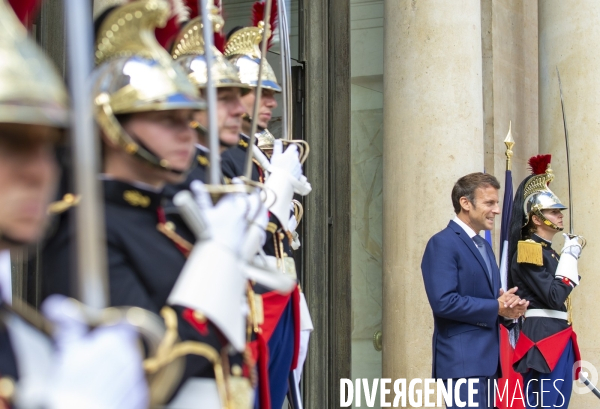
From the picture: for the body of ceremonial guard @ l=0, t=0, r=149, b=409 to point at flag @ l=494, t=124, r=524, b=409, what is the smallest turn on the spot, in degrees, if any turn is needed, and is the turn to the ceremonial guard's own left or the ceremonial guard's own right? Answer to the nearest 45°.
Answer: approximately 90° to the ceremonial guard's own left

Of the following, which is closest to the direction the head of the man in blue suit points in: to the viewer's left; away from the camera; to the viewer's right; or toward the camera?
to the viewer's right

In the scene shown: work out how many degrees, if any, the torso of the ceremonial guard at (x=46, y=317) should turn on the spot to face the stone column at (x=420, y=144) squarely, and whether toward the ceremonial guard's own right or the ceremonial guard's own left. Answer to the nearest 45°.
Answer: approximately 90° to the ceremonial guard's own left

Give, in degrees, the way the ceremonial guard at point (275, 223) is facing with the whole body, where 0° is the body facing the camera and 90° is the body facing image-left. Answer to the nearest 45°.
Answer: approximately 315°

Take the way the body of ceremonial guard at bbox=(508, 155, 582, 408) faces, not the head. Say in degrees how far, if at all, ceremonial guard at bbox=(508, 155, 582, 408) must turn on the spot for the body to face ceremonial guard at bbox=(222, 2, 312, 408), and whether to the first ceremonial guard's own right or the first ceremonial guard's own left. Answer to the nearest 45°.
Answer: approximately 90° to the first ceremonial guard's own right

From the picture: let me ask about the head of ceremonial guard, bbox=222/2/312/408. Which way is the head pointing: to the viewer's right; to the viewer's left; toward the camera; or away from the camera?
to the viewer's right

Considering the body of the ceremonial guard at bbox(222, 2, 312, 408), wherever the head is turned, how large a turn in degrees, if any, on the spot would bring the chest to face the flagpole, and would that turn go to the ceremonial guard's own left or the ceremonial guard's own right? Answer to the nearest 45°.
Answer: approximately 90° to the ceremonial guard's own left
